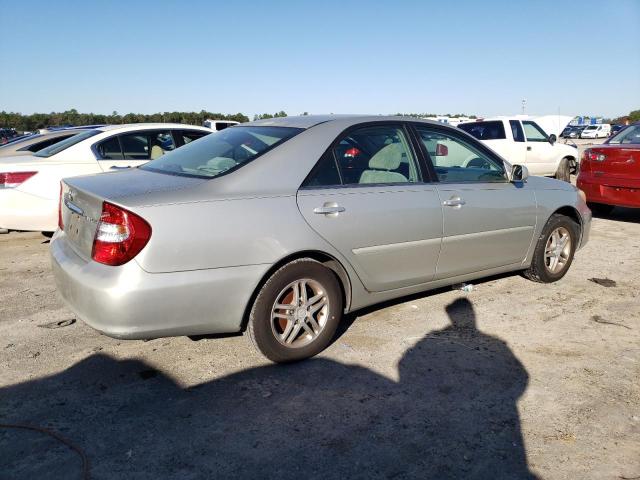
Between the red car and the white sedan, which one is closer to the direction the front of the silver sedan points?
the red car

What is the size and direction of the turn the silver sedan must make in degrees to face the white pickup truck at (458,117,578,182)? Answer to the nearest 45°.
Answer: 0° — it already faces it

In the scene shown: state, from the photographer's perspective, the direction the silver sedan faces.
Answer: facing away from the viewer and to the right of the viewer

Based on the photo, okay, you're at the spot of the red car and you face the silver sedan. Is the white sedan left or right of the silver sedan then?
right

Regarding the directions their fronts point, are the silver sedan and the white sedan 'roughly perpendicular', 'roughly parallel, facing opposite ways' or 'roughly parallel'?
roughly parallel

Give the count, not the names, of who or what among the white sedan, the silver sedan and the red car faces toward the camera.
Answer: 0

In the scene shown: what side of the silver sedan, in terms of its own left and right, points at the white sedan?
left

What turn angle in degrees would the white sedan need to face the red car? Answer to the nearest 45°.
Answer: approximately 45° to its right

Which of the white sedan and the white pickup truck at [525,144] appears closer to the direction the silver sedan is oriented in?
the white pickup truck

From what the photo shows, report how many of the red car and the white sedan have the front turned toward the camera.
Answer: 0

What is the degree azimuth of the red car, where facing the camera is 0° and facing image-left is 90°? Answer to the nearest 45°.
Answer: approximately 225°

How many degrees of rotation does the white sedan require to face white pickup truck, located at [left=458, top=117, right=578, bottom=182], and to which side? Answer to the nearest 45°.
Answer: approximately 45° to its right

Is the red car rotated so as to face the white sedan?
no

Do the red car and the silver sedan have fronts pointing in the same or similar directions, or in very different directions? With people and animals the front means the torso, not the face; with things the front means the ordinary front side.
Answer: same or similar directions

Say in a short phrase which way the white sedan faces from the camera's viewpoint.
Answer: facing away from the viewer and to the right of the viewer
